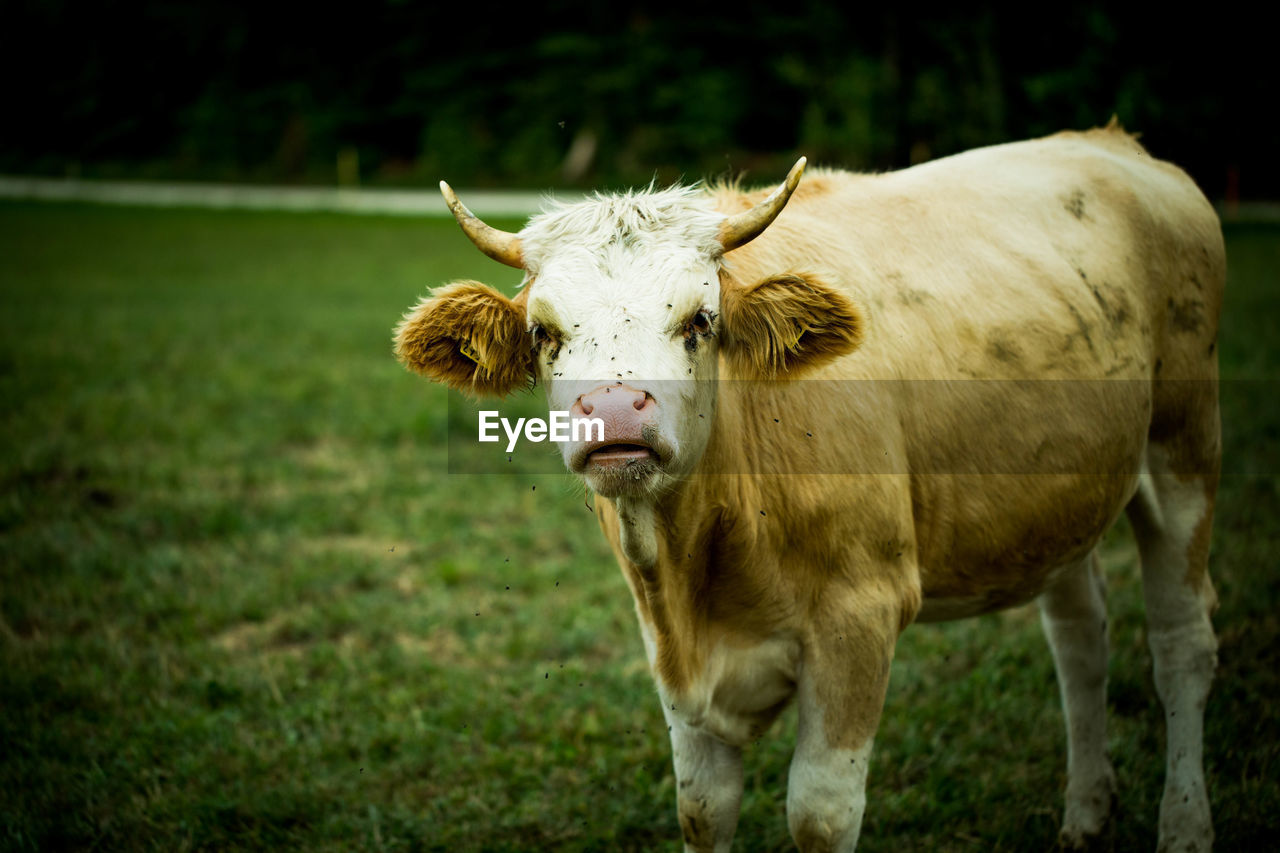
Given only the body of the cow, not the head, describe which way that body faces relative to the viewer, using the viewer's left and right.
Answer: facing the viewer and to the left of the viewer
